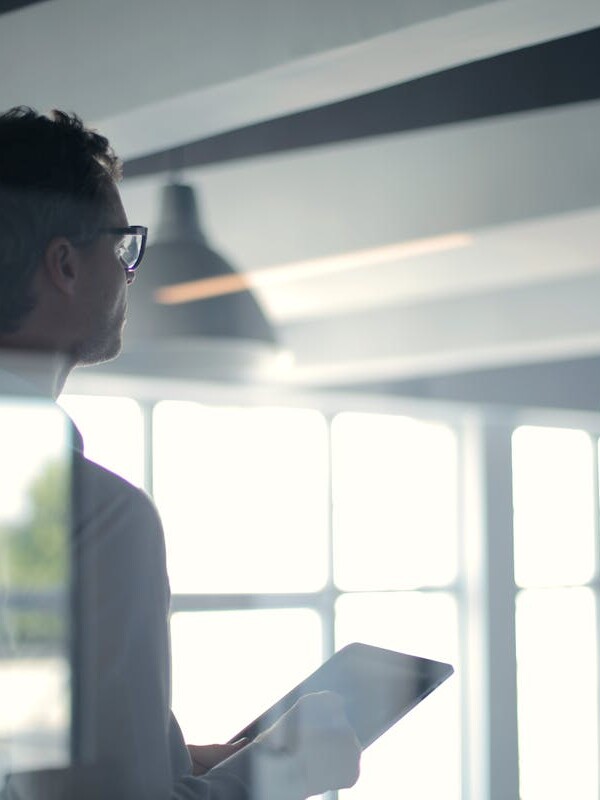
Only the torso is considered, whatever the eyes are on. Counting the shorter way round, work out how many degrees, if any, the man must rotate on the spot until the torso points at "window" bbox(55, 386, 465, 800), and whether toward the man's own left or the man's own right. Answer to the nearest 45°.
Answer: approximately 45° to the man's own left

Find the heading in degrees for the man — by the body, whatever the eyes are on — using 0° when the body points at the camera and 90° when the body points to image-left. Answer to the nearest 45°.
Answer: approximately 225°
